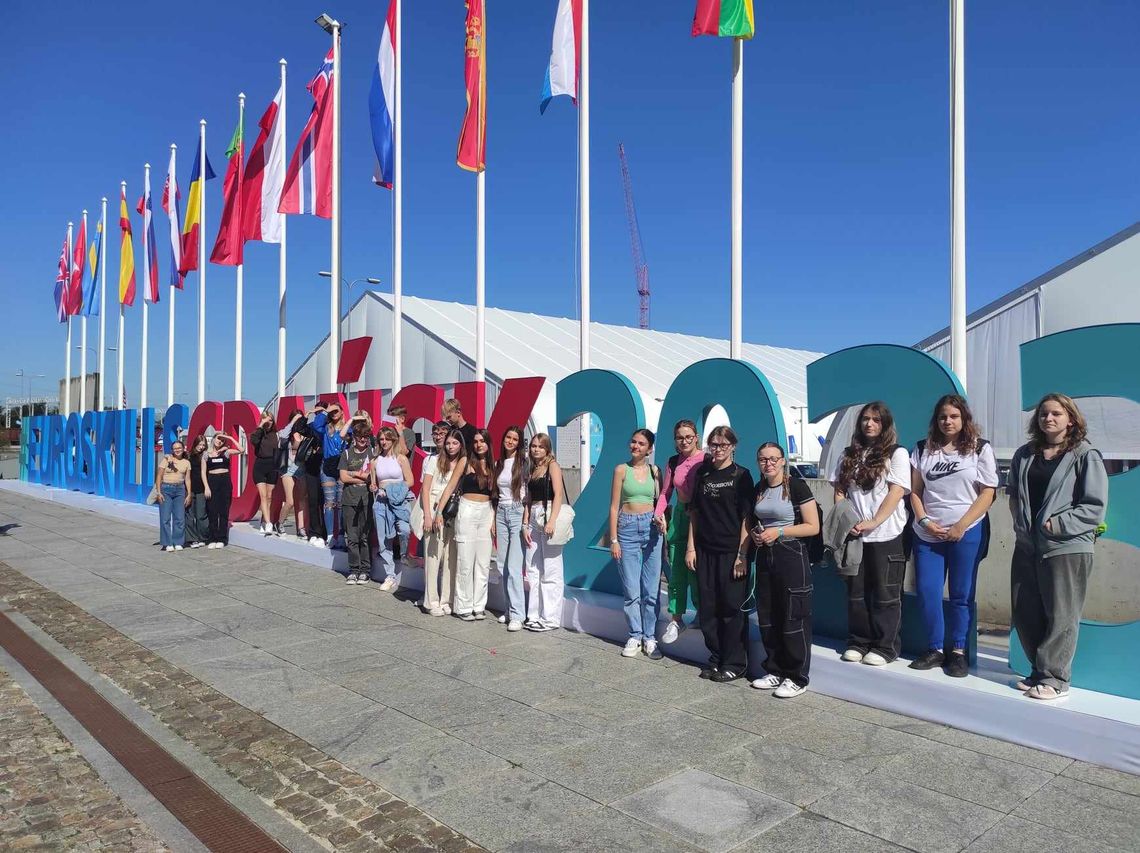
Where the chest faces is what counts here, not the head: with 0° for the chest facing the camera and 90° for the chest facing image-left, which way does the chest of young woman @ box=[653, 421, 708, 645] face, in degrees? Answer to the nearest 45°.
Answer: approximately 45°

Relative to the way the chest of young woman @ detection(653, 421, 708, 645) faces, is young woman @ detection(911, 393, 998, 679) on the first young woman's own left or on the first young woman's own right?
on the first young woman's own left

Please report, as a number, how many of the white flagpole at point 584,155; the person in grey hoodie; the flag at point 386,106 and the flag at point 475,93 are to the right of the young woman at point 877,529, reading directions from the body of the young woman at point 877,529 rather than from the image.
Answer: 3

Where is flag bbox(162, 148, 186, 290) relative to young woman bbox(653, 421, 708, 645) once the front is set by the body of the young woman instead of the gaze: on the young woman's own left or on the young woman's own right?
on the young woman's own right

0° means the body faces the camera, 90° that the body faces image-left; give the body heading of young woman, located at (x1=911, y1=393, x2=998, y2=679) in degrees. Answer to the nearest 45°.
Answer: approximately 0°

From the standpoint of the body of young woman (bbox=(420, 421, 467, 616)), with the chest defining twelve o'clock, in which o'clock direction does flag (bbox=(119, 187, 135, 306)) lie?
The flag is roughly at 5 o'clock from the young woman.

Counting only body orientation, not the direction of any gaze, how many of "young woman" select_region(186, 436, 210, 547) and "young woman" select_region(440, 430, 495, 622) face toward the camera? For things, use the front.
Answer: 2
